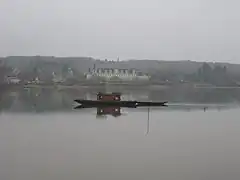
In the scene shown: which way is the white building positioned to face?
toward the camera

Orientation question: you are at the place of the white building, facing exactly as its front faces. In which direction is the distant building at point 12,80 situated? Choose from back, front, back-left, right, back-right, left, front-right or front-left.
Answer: right
